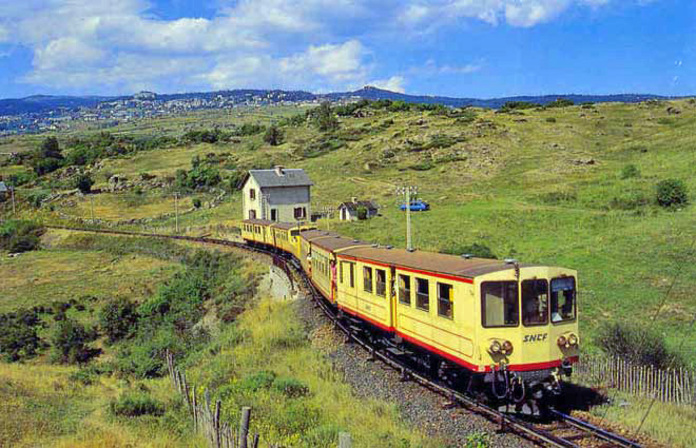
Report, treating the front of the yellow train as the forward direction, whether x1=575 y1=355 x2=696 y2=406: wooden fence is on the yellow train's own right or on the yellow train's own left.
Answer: on the yellow train's own left

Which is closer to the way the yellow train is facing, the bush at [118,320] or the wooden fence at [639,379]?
the wooden fence

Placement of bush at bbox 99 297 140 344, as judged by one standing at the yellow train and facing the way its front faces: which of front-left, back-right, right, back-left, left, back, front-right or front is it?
back

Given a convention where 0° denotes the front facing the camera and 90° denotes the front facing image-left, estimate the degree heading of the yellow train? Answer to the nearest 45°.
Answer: approximately 315°

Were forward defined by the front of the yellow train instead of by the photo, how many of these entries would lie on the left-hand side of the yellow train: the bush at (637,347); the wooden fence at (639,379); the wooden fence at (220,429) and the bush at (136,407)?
2

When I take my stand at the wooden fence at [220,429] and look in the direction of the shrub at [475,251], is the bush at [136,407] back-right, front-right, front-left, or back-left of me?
front-left

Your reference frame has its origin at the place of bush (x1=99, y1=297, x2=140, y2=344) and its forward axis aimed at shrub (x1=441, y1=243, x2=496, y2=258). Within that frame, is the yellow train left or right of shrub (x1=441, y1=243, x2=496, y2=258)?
right

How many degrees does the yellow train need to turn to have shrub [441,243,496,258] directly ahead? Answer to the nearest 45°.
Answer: approximately 135° to its left

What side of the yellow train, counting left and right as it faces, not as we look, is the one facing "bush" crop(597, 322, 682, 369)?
left

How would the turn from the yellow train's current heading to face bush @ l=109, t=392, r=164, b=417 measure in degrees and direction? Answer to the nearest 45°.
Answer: approximately 135° to its right

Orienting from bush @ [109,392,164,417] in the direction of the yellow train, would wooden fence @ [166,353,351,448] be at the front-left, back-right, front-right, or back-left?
front-right
